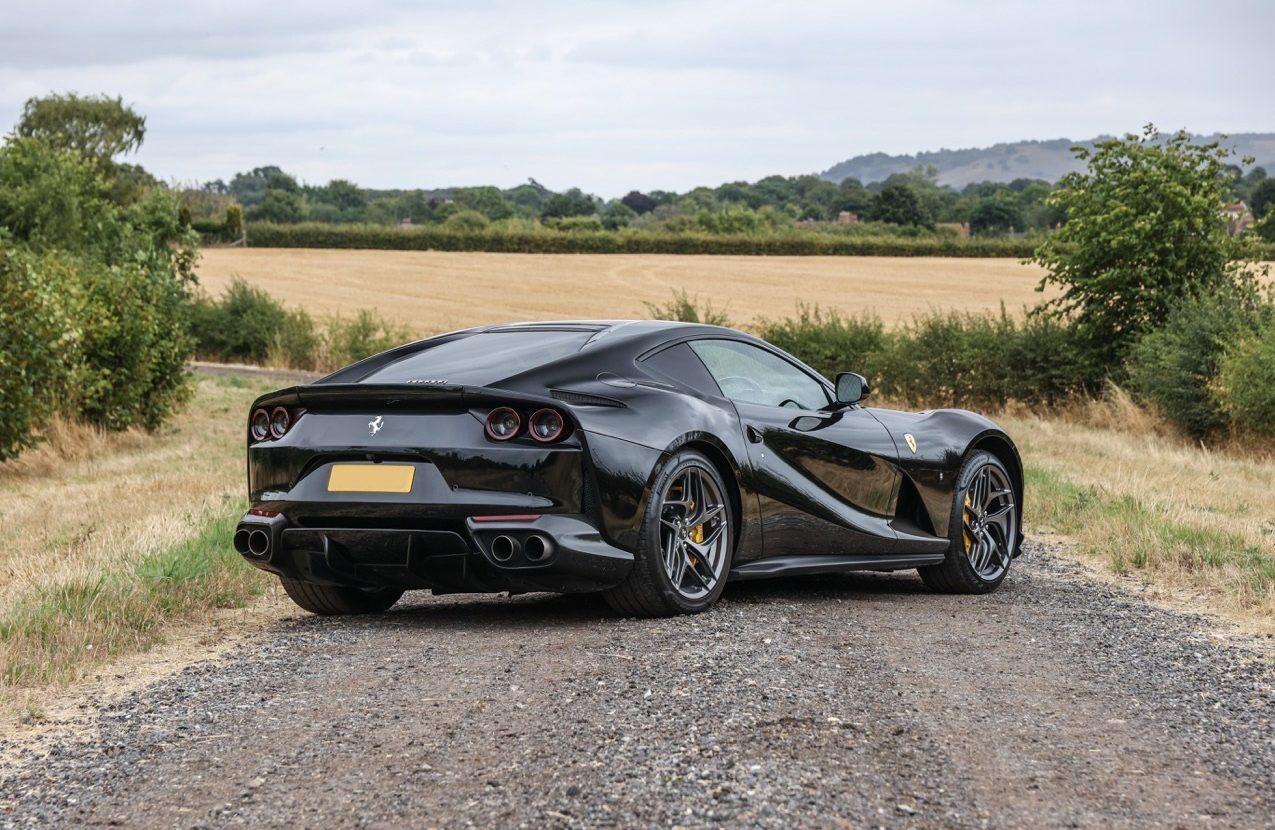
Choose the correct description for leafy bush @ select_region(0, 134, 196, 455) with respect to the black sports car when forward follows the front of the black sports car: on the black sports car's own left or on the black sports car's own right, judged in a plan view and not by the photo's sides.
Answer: on the black sports car's own left

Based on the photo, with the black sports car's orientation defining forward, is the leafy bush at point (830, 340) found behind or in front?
in front

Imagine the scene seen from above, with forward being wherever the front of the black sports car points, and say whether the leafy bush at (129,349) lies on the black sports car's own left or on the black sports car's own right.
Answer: on the black sports car's own left

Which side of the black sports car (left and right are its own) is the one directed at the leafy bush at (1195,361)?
front

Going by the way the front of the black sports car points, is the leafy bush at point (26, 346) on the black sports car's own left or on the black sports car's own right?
on the black sports car's own left

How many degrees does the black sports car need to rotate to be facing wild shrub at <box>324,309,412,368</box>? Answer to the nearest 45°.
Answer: approximately 45° to its left

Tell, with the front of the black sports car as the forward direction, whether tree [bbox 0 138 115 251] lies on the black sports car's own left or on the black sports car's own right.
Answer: on the black sports car's own left

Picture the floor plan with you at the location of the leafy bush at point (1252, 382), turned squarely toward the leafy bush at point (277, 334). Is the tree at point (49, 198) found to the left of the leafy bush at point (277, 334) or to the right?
left

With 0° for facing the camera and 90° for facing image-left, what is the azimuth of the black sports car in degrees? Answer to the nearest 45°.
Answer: approximately 225°

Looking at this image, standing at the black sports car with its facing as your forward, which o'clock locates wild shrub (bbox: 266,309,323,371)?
The wild shrub is roughly at 10 o'clock from the black sports car.
